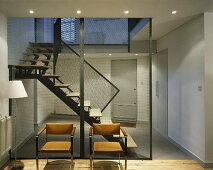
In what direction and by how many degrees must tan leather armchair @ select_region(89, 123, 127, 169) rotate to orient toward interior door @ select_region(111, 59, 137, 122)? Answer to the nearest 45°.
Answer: approximately 180°

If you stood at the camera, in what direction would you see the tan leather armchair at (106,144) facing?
facing the viewer

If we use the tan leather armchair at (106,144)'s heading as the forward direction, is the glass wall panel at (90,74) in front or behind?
behind
